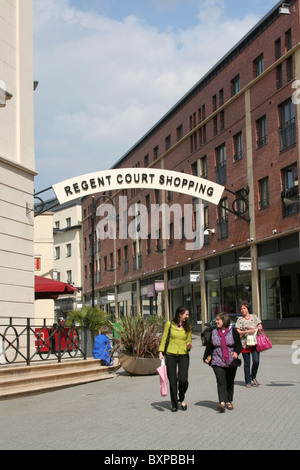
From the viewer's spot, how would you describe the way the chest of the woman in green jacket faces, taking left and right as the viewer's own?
facing the viewer

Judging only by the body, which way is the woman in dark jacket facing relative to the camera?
toward the camera

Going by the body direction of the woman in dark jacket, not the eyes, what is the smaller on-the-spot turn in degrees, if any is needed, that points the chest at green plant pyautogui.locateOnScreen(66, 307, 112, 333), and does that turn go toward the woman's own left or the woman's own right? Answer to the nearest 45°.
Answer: approximately 180°

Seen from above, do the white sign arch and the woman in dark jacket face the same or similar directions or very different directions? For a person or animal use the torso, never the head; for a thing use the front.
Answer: same or similar directions

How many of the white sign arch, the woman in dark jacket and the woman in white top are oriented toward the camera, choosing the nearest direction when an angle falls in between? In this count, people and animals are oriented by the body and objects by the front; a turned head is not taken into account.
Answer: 3

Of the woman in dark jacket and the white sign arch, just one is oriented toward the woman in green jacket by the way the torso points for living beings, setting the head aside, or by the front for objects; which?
the white sign arch

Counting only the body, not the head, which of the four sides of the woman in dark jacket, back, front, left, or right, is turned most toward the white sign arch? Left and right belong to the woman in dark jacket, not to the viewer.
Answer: back

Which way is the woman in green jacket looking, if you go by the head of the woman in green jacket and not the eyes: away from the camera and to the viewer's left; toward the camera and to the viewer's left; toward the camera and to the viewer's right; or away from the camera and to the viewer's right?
toward the camera and to the viewer's right

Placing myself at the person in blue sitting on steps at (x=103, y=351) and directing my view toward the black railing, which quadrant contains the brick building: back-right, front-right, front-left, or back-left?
back-right

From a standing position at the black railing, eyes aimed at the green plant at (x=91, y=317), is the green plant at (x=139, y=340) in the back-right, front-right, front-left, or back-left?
front-right

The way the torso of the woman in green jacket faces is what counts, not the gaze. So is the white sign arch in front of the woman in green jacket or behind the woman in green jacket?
behind

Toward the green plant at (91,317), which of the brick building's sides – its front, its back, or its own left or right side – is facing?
front

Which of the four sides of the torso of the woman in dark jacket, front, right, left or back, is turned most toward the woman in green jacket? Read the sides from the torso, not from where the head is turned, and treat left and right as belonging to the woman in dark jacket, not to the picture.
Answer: right

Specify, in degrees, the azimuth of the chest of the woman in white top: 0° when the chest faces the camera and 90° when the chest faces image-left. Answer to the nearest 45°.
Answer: approximately 0°
